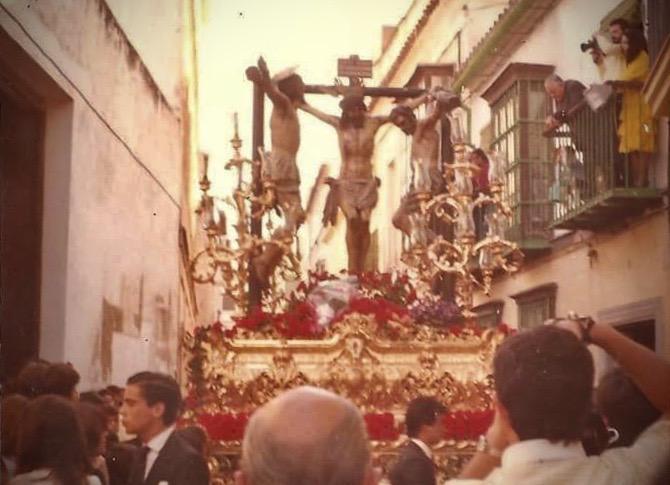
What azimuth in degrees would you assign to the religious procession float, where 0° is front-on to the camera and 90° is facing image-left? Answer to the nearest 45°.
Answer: approximately 0°

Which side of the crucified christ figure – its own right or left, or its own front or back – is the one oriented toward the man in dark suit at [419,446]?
front

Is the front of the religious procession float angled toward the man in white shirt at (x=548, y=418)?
yes

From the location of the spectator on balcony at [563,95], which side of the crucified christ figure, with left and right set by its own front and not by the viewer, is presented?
left

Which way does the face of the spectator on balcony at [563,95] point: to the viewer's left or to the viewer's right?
to the viewer's left

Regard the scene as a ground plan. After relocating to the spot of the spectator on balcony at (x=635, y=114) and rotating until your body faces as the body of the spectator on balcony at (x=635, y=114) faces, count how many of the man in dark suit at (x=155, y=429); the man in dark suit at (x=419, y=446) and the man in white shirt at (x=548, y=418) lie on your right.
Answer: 0

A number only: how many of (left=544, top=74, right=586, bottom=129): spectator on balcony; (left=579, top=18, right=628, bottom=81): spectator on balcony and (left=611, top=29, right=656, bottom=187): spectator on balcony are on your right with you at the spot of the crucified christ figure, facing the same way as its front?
0

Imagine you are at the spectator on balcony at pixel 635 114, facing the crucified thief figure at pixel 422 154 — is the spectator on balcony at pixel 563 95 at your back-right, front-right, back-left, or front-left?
front-right

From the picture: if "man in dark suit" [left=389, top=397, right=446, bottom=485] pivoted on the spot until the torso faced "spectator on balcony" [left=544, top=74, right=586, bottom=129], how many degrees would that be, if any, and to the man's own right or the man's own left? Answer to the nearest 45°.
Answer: approximately 90° to the man's own left

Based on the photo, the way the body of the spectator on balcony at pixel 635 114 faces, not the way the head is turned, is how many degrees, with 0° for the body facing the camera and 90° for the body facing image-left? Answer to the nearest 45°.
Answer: approximately 90°

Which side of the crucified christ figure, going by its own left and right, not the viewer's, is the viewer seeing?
front
